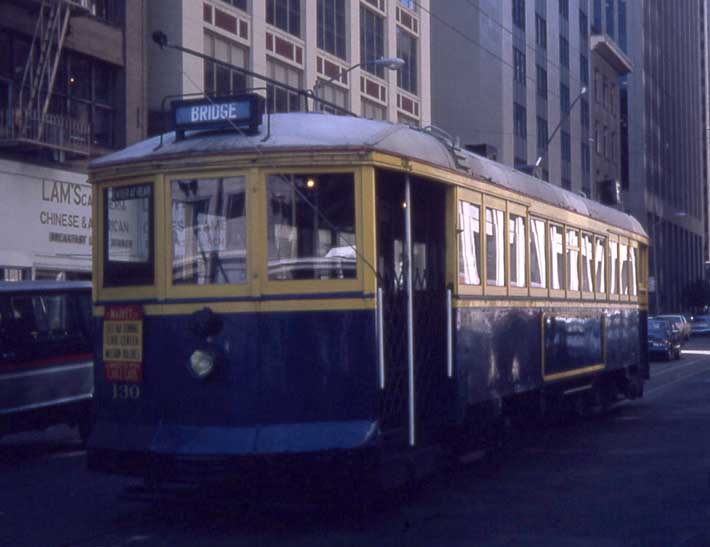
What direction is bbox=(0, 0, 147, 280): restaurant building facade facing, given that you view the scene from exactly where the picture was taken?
facing the viewer and to the right of the viewer

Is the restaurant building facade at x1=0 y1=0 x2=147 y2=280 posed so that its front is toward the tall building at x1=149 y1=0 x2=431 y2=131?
no

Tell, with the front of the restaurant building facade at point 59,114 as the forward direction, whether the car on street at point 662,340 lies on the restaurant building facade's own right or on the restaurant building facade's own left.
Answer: on the restaurant building facade's own left

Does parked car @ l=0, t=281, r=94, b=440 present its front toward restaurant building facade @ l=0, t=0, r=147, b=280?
no

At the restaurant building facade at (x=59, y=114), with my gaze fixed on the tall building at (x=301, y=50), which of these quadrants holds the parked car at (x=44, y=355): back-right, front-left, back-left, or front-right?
back-right

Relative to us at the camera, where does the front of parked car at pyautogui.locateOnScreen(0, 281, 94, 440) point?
facing to the left of the viewer

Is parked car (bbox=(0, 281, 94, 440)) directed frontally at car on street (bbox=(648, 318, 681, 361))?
no

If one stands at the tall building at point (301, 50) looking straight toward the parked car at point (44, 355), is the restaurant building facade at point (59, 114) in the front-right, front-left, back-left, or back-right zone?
front-right

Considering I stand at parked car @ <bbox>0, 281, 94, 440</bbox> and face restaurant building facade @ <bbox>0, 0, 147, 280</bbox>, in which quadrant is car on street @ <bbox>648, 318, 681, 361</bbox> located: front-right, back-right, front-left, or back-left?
front-right

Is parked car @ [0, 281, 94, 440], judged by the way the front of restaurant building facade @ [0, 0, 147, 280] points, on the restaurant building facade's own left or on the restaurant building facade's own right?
on the restaurant building facade's own right
